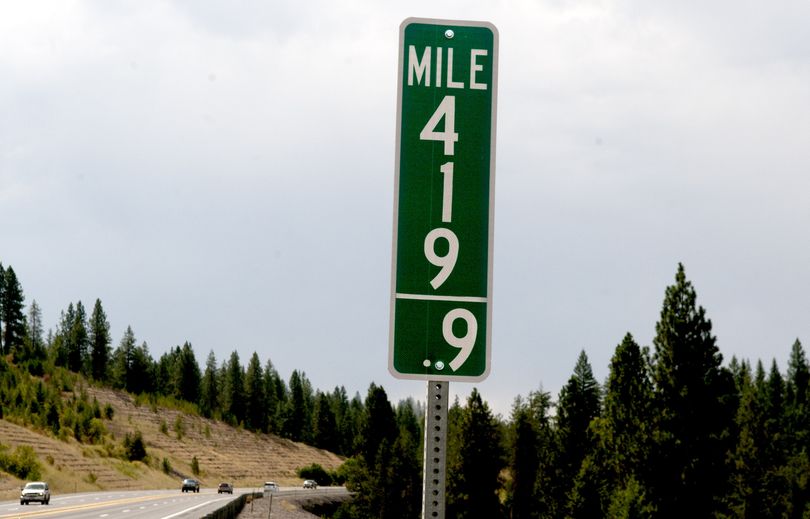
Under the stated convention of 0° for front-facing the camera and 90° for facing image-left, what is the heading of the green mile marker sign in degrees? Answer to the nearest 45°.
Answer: approximately 0°
